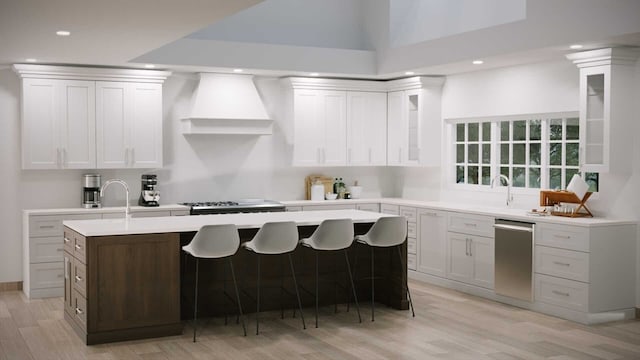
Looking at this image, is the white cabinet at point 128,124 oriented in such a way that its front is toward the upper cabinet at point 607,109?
no

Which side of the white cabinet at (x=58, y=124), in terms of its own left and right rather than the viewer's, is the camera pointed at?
front

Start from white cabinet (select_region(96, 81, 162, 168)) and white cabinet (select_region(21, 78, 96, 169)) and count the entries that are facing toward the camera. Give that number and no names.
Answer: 2

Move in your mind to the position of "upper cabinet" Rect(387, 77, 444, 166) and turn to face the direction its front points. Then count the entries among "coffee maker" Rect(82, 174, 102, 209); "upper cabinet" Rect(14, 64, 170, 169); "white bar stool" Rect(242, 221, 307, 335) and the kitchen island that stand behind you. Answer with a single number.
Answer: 0

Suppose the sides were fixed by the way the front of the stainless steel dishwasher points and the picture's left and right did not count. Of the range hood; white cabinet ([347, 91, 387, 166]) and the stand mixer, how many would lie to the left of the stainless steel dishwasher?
0

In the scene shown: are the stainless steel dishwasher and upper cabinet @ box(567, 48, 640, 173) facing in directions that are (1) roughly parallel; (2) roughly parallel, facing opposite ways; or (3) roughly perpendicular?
roughly parallel

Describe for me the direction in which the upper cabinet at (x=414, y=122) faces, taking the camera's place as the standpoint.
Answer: facing the viewer and to the left of the viewer

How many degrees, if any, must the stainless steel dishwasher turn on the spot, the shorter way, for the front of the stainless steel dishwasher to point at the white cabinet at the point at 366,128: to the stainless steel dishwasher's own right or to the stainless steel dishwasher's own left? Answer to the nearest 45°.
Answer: approximately 90° to the stainless steel dishwasher's own right

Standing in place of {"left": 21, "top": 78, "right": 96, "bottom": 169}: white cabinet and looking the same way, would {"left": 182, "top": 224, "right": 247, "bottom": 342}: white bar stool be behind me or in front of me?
in front

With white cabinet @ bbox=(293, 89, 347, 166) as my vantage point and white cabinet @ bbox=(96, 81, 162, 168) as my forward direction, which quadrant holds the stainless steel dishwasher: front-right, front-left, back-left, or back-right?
back-left

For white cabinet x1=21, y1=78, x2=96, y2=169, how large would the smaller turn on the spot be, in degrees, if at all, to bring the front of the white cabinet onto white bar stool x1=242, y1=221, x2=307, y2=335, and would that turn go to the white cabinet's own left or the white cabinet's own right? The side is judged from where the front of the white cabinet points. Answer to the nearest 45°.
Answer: approximately 45° to the white cabinet's own left
